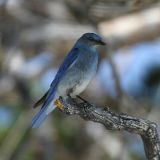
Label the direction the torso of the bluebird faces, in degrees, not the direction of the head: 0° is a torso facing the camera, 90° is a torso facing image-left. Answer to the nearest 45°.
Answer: approximately 270°
